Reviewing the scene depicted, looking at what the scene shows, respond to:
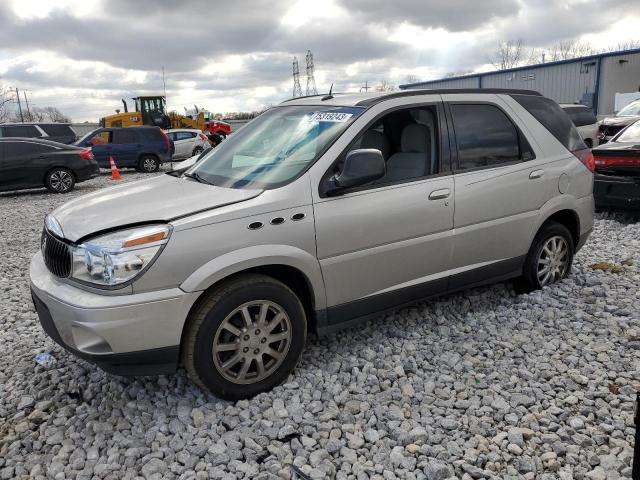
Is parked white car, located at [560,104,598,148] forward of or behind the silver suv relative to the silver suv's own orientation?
behind

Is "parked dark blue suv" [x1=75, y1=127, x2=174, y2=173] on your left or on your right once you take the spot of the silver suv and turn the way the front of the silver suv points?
on your right

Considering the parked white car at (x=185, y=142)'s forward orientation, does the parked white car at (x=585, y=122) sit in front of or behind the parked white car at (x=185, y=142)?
behind

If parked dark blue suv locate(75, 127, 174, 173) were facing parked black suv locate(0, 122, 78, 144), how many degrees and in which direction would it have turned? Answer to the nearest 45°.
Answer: approximately 45° to its right

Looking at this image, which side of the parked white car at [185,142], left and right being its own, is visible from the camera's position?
left

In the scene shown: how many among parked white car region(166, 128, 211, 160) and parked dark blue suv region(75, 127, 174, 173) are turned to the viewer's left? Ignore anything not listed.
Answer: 2

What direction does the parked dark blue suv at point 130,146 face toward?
to the viewer's left

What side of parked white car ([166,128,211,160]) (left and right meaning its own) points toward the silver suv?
left

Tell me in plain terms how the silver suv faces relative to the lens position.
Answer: facing the viewer and to the left of the viewer
